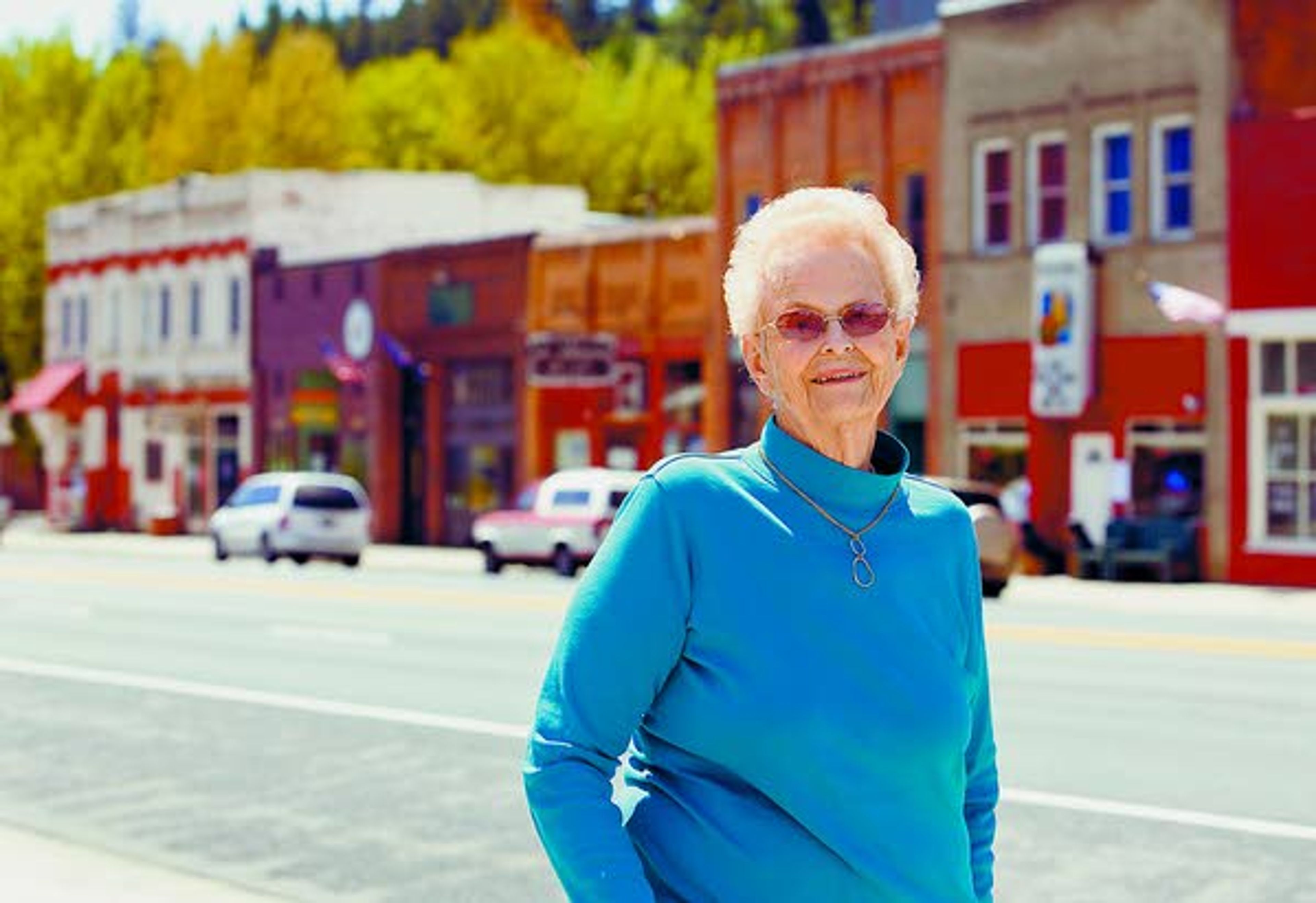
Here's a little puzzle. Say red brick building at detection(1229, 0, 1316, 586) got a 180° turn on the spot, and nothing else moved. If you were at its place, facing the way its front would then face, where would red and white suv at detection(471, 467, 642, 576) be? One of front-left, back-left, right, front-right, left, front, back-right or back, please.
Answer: left

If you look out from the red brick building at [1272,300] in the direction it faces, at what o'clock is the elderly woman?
The elderly woman is roughly at 12 o'clock from the red brick building.

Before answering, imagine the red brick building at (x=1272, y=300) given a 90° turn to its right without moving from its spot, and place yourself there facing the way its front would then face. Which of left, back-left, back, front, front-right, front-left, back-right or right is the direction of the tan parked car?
front-left

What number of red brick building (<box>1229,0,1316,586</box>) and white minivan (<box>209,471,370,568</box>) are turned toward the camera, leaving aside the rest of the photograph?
1

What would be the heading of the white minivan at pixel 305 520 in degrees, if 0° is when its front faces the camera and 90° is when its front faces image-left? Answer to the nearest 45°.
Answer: approximately 135°

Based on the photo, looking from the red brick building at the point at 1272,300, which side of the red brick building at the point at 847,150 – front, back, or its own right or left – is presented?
left

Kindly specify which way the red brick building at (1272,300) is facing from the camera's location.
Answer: facing the viewer

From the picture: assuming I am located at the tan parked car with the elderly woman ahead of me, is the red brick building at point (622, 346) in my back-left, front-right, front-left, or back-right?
back-right

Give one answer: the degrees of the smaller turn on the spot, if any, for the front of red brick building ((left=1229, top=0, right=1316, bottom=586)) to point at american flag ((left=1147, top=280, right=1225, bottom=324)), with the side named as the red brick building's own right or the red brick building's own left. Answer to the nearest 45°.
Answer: approximately 90° to the red brick building's own right

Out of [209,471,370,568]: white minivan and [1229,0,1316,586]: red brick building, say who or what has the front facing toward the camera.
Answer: the red brick building
